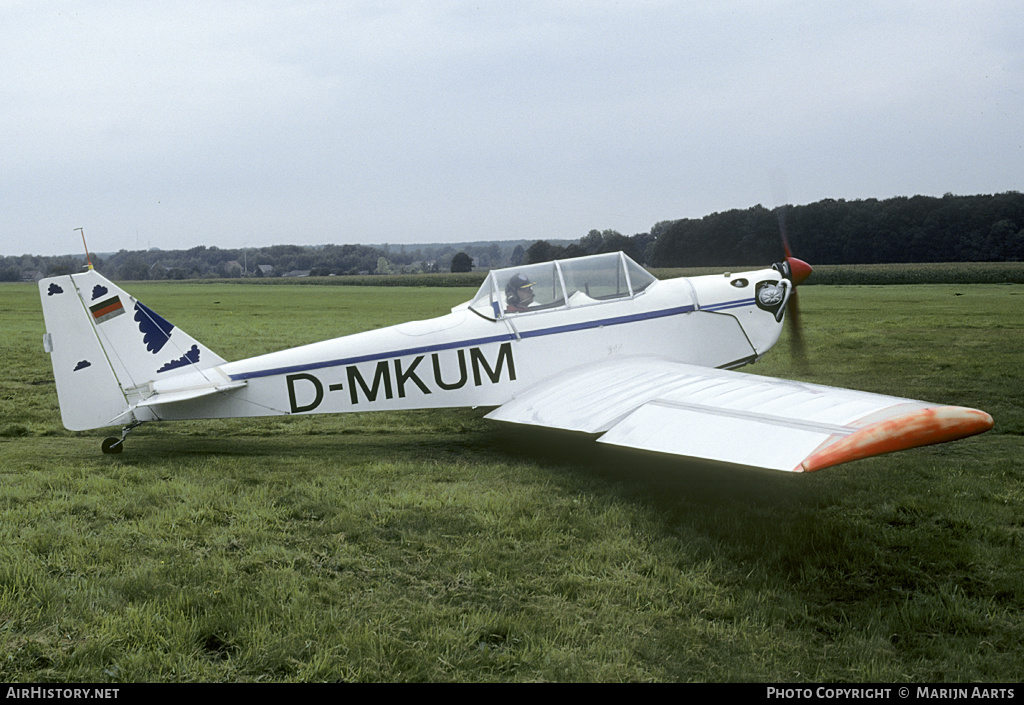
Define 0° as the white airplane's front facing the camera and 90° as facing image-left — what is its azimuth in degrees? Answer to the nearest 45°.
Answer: approximately 225°
